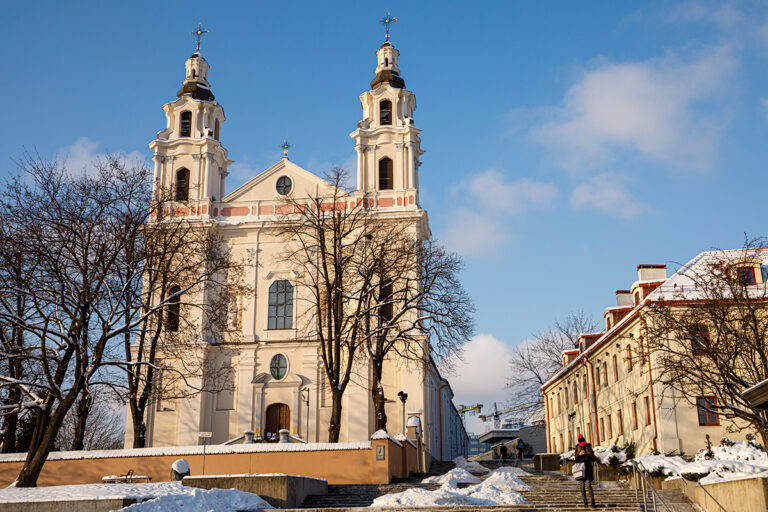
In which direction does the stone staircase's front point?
toward the camera

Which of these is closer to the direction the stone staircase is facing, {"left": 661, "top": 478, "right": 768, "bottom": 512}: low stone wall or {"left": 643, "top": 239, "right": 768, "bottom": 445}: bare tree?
the low stone wall

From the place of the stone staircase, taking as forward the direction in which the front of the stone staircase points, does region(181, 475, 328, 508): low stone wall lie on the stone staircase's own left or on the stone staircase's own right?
on the stone staircase's own right

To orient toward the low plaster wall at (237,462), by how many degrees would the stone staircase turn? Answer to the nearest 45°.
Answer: approximately 90° to its right

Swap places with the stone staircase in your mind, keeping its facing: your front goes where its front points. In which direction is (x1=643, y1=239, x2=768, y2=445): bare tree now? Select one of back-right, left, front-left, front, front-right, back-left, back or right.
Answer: left

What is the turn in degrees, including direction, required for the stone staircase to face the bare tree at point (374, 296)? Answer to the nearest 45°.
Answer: approximately 135° to its right
